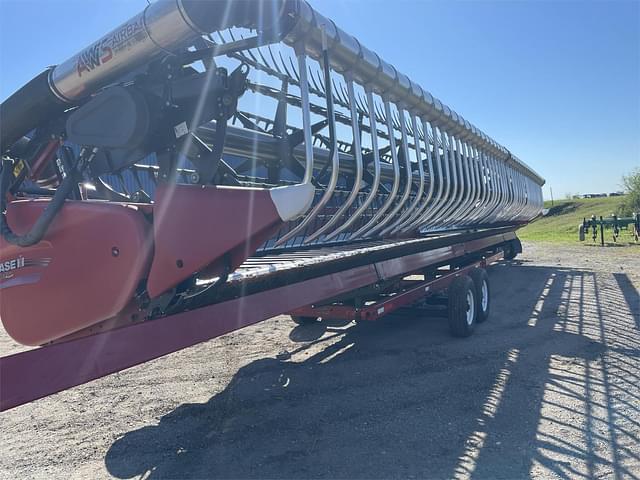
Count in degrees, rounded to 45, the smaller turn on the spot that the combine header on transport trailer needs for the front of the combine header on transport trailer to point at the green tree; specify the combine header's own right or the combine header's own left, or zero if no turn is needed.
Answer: approximately 90° to the header transport trailer's own left
